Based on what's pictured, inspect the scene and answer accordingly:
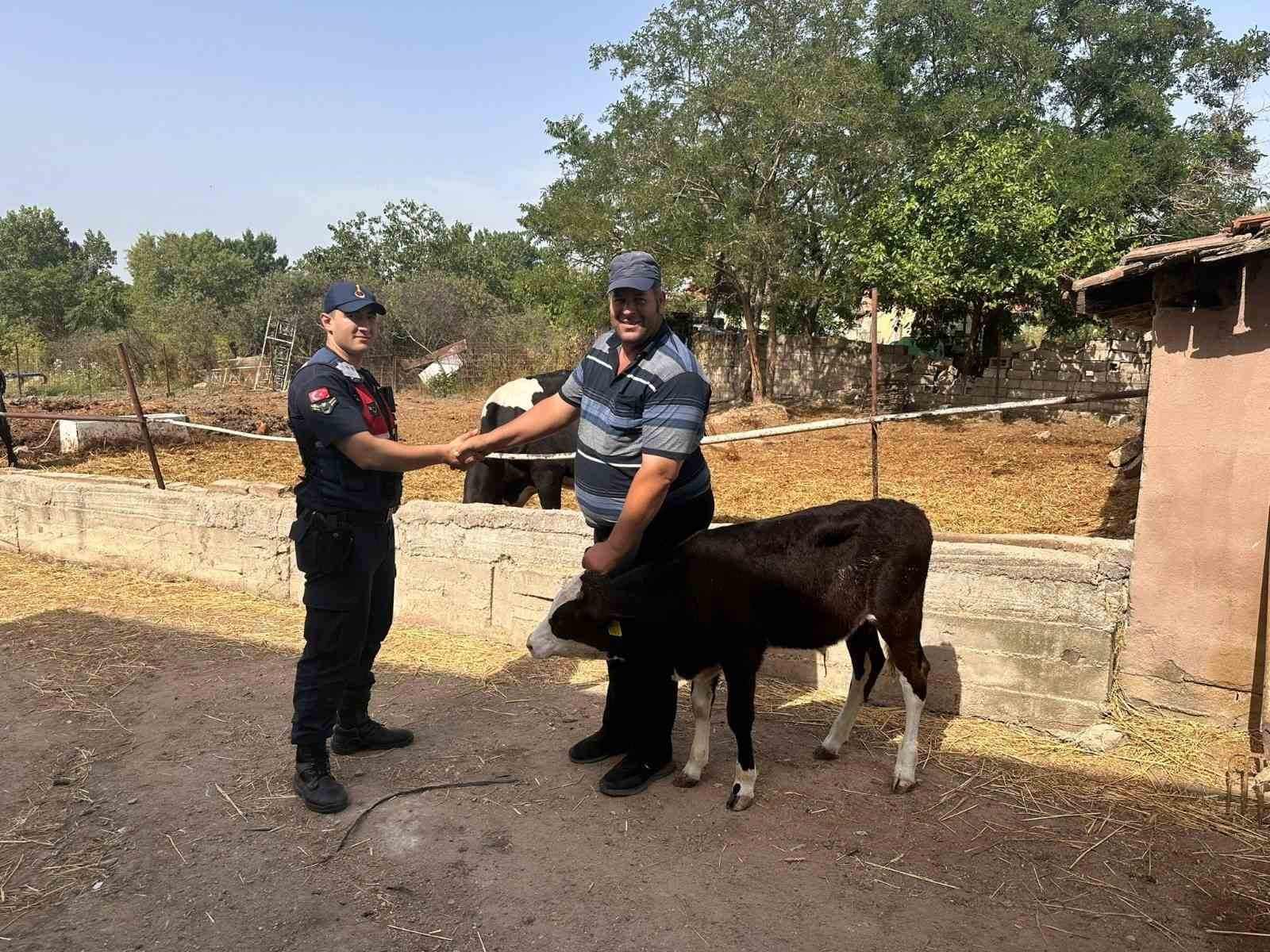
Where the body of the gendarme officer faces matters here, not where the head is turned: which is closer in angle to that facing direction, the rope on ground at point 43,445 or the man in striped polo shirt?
the man in striped polo shirt

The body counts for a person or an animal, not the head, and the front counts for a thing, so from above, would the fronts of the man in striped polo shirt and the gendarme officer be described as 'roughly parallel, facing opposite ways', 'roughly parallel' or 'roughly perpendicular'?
roughly perpendicular

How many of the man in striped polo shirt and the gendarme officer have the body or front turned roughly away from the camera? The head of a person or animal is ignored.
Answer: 0

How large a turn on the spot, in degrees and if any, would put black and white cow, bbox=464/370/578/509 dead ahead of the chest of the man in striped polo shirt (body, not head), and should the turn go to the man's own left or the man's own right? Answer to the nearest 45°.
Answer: approximately 135° to the man's own right

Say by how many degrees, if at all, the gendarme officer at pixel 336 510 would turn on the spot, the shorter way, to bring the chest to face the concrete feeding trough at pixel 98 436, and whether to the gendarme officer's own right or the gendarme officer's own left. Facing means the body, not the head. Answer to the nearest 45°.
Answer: approximately 135° to the gendarme officer's own left

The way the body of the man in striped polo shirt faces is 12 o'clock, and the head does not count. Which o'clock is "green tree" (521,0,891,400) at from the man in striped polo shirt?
The green tree is roughly at 5 o'clock from the man in striped polo shirt.

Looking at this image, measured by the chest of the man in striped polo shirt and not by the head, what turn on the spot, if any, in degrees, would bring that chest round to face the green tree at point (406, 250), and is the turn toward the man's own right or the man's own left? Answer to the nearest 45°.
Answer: approximately 135° to the man's own right

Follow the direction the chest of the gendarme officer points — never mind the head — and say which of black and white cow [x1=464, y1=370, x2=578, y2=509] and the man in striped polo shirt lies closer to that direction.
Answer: the man in striped polo shirt

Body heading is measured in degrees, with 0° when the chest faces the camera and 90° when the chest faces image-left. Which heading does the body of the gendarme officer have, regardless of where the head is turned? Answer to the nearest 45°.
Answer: approximately 315°

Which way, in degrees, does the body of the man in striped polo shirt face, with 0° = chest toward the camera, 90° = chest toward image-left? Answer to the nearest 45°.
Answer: approximately 45°

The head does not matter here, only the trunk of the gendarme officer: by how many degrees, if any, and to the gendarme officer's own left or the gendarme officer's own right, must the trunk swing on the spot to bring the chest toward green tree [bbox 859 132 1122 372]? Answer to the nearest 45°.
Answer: approximately 90° to the gendarme officer's own left

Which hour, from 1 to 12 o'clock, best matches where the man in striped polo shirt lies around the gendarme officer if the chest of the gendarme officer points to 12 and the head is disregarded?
The man in striped polo shirt is roughly at 11 o'clock from the gendarme officer.
